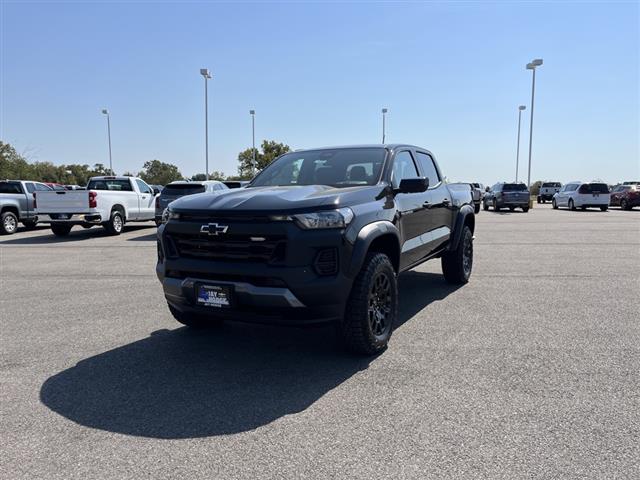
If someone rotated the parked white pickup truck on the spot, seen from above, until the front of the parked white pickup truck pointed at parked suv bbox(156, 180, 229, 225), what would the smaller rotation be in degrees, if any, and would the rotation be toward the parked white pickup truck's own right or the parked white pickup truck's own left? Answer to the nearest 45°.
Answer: approximately 90° to the parked white pickup truck's own right

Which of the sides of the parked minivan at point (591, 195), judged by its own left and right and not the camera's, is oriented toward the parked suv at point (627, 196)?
right

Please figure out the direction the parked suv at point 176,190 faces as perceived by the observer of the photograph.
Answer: facing away from the viewer and to the right of the viewer

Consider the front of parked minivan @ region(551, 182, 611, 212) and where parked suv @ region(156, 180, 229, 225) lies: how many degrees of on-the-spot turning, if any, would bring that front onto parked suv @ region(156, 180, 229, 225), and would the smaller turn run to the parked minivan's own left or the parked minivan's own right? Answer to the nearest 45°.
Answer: approximately 90° to the parked minivan's own left

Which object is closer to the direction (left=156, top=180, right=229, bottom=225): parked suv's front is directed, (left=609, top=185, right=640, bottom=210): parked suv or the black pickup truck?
the parked suv

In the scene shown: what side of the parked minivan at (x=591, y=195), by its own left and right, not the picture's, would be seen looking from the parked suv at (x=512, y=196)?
left

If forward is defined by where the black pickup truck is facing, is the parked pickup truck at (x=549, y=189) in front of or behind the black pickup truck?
behind

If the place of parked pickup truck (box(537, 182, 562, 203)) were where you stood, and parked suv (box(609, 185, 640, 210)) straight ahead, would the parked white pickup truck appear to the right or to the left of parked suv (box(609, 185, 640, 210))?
right

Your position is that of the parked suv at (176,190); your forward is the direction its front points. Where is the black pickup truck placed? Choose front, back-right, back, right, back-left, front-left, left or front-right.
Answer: back-right

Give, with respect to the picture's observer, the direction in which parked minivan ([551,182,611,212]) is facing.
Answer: facing away from the viewer and to the left of the viewer

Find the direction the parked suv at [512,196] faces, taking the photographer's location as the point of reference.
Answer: facing away from the viewer and to the left of the viewer

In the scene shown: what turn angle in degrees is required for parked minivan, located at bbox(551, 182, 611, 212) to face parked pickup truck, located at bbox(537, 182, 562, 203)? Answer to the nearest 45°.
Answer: approximately 45° to its right

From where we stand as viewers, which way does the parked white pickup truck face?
facing away from the viewer and to the right of the viewer

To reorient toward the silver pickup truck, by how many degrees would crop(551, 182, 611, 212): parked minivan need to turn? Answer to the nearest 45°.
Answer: approximately 90° to its left

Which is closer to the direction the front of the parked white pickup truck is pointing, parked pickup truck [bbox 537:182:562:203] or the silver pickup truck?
the parked pickup truck

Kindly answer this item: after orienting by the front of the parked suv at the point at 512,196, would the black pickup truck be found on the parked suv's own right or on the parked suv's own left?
on the parked suv's own left
